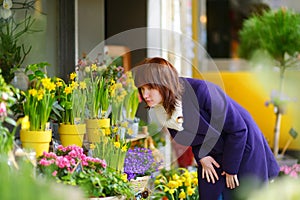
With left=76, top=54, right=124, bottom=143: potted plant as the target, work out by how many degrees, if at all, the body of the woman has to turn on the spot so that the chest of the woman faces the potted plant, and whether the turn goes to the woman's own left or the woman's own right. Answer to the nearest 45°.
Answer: approximately 45° to the woman's own right

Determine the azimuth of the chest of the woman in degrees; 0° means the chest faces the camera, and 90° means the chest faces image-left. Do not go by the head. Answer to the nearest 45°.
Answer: approximately 45°

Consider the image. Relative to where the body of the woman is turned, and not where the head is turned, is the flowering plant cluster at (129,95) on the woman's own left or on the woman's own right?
on the woman's own right

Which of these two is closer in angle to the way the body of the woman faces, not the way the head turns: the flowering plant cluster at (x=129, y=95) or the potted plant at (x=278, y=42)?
the flowering plant cluster

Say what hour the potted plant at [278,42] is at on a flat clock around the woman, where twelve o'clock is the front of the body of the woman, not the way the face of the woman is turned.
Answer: The potted plant is roughly at 5 o'clock from the woman.

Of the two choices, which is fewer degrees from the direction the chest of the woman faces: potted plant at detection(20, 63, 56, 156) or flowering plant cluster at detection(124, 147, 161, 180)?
the potted plant

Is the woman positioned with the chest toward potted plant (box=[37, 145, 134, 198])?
yes
